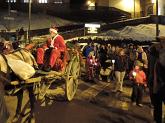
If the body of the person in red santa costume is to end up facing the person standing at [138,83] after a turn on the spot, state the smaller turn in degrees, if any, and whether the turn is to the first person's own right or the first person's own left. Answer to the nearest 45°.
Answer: approximately 135° to the first person's own left

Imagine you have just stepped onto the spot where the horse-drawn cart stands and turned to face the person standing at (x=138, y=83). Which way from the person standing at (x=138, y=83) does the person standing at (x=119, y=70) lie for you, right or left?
left

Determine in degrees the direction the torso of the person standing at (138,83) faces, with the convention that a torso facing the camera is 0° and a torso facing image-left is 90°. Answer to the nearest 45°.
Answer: approximately 45°

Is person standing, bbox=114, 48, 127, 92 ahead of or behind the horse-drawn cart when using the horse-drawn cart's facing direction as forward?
behind

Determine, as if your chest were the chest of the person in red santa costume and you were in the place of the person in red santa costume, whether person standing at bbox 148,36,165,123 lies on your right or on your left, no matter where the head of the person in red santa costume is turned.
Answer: on your left

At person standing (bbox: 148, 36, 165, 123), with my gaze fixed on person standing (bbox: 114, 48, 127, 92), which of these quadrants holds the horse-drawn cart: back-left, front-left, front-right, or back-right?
front-left

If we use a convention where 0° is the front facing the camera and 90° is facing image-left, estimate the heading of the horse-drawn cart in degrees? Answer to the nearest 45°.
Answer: approximately 45°

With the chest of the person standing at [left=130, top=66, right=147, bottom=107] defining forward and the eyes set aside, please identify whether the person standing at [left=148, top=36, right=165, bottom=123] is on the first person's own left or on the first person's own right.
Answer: on the first person's own left

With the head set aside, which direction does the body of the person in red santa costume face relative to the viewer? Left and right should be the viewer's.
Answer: facing the viewer and to the left of the viewer

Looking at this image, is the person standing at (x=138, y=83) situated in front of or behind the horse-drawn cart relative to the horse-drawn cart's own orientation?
behind

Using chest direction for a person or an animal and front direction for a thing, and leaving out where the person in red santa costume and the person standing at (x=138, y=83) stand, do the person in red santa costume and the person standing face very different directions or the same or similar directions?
same or similar directions
